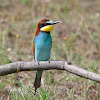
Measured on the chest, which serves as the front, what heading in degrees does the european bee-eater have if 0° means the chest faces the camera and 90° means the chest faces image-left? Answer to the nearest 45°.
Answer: approximately 315°
